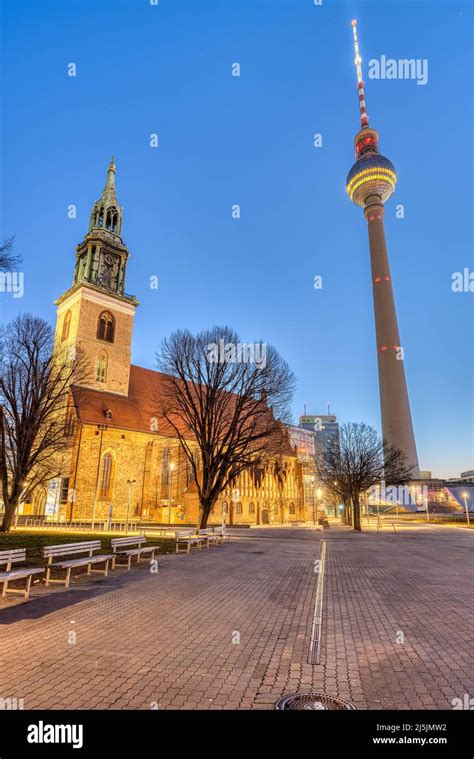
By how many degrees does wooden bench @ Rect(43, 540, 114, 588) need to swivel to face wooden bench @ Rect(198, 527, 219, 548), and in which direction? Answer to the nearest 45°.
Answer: approximately 90° to its left

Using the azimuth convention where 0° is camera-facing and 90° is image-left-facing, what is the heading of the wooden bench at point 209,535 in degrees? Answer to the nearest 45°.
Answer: approximately 315°

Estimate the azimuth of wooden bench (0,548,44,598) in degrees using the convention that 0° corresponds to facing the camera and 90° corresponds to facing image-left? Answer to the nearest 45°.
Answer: approximately 315°

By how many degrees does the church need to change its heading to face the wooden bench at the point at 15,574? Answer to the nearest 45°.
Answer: approximately 45° to its left

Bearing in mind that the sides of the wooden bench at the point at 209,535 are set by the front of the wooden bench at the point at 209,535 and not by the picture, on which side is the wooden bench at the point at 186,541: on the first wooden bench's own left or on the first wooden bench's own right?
on the first wooden bench's own right

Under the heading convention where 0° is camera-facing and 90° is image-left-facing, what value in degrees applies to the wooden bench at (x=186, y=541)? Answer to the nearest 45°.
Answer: approximately 315°
